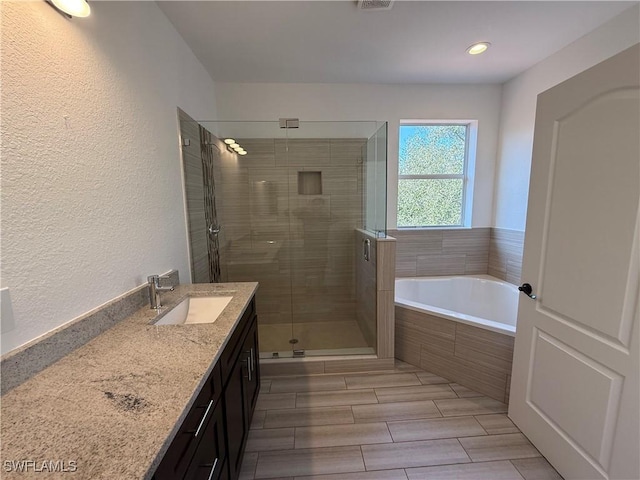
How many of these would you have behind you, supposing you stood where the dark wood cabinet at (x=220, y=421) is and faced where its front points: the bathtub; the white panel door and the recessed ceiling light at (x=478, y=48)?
0

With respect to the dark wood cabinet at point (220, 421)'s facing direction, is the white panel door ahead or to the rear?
ahead

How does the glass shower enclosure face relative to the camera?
toward the camera

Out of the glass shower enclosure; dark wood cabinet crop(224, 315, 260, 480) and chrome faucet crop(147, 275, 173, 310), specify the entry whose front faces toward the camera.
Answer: the glass shower enclosure

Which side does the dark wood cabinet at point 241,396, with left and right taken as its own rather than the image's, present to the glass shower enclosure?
left

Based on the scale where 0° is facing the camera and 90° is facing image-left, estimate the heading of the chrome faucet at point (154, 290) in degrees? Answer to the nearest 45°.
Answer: approximately 270°

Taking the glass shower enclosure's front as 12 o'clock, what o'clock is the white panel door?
The white panel door is roughly at 11 o'clock from the glass shower enclosure.

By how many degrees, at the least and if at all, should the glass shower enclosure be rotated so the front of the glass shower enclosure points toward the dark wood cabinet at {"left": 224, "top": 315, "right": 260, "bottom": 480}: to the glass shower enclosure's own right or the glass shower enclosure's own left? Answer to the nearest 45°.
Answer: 0° — it already faces it

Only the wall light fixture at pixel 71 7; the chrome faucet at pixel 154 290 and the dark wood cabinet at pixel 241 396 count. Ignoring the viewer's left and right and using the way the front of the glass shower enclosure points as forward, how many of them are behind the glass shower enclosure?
0

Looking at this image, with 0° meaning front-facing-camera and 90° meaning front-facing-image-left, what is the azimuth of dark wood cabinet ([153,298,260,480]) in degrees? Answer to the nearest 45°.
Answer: approximately 270°

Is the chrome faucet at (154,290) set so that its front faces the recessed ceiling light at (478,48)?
yes

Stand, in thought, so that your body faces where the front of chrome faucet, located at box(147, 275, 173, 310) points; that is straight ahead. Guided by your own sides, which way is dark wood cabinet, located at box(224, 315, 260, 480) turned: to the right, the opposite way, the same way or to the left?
the same way

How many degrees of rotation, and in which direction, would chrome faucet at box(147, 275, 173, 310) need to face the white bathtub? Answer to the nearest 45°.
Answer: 0° — it already faces it

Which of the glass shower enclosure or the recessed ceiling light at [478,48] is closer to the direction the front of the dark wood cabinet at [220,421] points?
the recessed ceiling light

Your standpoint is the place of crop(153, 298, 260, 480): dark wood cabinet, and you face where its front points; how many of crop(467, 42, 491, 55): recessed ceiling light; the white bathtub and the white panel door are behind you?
0

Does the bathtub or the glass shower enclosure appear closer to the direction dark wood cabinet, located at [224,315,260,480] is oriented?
the bathtub
